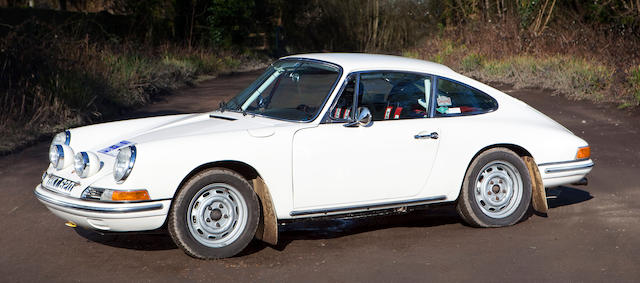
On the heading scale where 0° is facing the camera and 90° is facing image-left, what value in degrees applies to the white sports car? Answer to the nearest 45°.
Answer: approximately 45°
